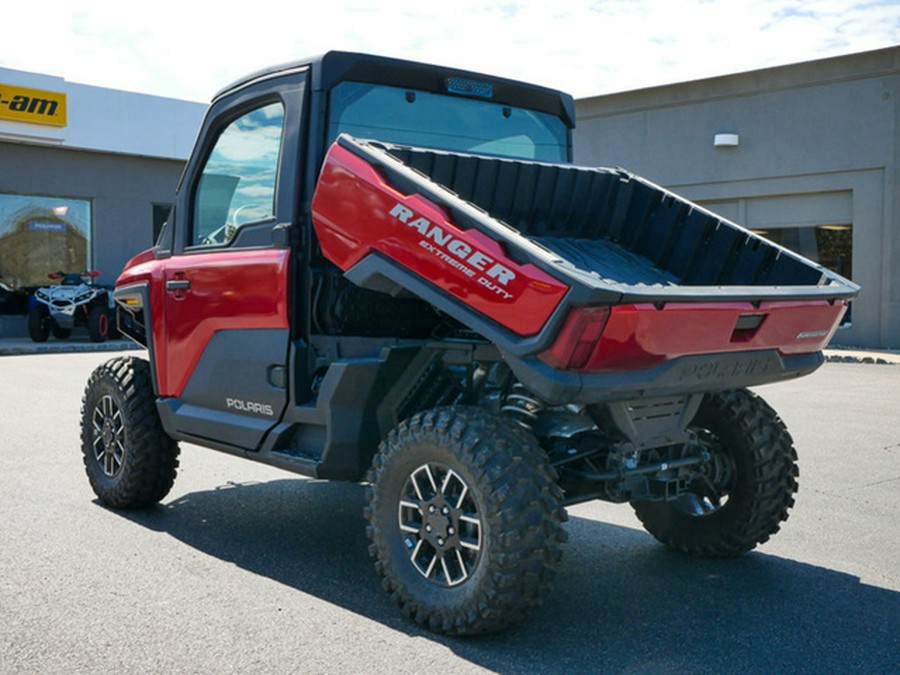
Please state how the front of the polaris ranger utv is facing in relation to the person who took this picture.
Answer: facing away from the viewer and to the left of the viewer

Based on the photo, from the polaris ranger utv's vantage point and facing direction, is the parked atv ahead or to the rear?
ahead
